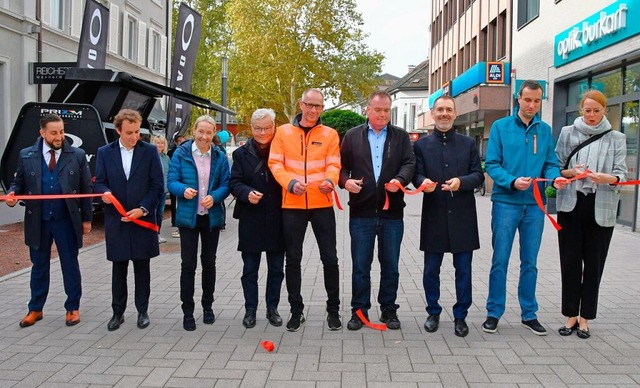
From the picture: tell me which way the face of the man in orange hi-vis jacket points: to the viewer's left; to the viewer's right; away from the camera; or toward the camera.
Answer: toward the camera

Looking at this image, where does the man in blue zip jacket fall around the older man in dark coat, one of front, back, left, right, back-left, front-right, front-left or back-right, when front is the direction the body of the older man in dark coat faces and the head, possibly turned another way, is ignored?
left

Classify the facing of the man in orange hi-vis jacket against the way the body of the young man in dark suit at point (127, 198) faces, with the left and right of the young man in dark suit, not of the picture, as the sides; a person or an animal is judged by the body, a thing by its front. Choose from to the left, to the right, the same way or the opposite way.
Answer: the same way

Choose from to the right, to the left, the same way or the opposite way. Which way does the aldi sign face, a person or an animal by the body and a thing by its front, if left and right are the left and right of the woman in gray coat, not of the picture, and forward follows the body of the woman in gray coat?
the same way

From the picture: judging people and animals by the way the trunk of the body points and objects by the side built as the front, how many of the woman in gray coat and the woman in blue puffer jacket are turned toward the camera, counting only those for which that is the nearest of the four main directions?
2

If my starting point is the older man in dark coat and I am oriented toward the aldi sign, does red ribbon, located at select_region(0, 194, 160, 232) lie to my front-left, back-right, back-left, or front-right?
back-left

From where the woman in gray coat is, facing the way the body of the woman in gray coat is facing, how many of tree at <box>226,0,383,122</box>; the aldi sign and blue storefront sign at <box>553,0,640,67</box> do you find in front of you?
0

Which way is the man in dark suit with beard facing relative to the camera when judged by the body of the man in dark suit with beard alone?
toward the camera

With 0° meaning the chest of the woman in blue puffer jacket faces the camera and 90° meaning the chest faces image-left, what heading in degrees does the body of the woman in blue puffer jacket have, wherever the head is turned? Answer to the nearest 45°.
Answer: approximately 0°

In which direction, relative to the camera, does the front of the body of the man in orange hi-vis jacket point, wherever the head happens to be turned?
toward the camera

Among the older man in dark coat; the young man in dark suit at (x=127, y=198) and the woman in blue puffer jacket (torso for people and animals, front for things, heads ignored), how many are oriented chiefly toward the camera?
3

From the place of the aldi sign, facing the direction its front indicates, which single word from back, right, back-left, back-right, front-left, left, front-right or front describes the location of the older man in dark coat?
front

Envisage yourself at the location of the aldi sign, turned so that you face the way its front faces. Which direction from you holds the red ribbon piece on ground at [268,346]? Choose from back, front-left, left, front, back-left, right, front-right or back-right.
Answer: front

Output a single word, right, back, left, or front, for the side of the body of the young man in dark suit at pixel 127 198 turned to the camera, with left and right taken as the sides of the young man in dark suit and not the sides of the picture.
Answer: front

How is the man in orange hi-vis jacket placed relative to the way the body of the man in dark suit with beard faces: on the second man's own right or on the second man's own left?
on the second man's own left

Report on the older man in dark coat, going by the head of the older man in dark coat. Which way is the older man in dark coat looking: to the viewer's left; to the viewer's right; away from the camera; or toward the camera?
toward the camera
